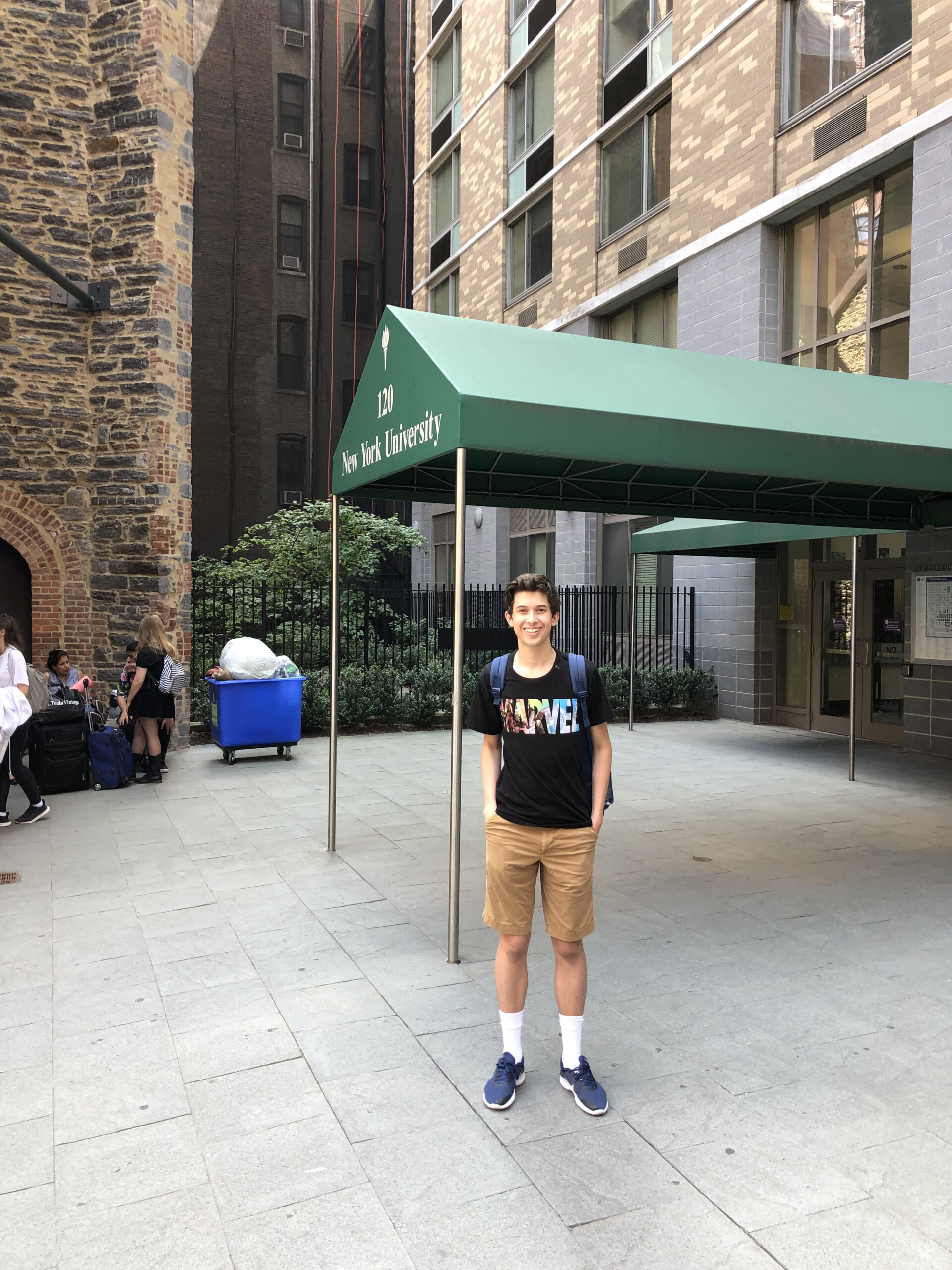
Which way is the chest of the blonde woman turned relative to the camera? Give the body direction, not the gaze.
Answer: to the viewer's left

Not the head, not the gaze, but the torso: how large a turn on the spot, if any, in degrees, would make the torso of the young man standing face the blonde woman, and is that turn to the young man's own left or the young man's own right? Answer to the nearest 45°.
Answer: approximately 135° to the young man's own right

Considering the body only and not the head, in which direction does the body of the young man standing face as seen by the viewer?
toward the camera

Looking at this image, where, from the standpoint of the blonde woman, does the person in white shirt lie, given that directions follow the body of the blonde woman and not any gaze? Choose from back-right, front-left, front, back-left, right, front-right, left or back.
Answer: front-left

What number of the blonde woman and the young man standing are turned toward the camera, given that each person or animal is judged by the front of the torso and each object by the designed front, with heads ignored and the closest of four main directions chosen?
1

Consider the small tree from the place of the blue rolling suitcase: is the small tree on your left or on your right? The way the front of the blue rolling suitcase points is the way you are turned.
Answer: on your left

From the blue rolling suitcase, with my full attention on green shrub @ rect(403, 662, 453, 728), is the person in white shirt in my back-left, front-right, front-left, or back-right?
back-right

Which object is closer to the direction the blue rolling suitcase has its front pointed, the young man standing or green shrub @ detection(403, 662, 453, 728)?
the young man standing

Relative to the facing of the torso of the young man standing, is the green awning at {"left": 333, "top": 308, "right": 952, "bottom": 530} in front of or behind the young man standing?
behind

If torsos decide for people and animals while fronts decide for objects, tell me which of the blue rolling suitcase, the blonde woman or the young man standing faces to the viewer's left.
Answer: the blonde woman
